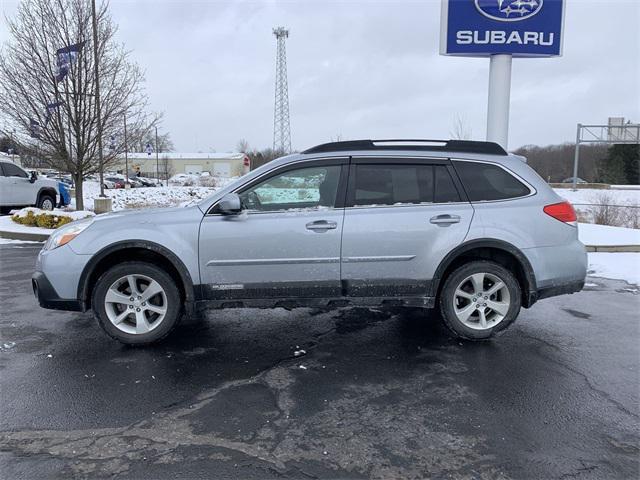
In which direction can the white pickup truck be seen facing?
to the viewer's right

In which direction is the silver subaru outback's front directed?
to the viewer's left

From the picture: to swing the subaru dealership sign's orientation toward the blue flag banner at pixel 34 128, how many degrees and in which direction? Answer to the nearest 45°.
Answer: approximately 90° to its right

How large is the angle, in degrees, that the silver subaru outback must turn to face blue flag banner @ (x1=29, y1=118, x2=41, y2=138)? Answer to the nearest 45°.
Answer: approximately 45° to its right

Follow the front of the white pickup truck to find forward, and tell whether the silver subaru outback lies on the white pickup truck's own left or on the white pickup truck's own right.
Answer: on the white pickup truck's own right

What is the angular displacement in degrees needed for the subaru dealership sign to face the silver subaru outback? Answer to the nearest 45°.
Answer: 0° — it already faces it

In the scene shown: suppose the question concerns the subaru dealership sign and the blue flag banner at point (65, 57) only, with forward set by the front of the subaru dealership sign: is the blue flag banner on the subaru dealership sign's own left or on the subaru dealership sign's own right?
on the subaru dealership sign's own right

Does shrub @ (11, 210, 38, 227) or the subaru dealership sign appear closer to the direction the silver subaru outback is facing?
the shrub

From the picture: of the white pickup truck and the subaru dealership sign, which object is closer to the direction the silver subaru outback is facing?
the white pickup truck
